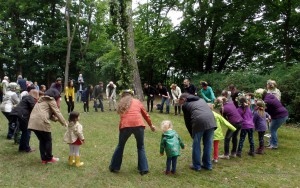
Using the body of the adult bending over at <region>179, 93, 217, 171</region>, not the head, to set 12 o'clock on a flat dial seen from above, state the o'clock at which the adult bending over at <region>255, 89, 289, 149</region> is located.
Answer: the adult bending over at <region>255, 89, 289, 149</region> is roughly at 3 o'clock from the adult bending over at <region>179, 93, 217, 171</region>.

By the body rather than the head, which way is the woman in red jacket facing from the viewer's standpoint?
away from the camera

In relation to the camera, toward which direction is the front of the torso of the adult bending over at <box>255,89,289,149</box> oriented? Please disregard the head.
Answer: to the viewer's left

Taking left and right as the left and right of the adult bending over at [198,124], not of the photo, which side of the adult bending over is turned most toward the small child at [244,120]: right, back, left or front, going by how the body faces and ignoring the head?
right

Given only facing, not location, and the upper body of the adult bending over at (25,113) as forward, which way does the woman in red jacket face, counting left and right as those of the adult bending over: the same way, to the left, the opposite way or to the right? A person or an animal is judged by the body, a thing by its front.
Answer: to the left

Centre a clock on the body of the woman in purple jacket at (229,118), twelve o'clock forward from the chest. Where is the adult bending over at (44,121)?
The adult bending over is roughly at 11 o'clock from the woman in purple jacket.

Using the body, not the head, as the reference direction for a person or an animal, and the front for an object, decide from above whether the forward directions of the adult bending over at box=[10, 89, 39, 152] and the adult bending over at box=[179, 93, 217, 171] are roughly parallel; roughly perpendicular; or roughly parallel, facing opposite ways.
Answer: roughly perpendicular

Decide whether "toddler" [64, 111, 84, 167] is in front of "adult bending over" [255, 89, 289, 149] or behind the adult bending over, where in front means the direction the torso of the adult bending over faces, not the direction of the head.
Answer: in front

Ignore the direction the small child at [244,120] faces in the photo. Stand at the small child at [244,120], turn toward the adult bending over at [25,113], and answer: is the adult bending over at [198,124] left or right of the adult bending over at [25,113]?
left

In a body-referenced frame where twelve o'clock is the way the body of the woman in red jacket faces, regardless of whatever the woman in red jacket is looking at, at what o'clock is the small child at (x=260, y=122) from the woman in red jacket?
The small child is roughly at 2 o'clock from the woman in red jacket.

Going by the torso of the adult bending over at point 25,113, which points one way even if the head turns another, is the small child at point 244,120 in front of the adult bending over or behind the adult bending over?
in front

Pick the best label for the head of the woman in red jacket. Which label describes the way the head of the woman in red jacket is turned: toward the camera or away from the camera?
away from the camera
